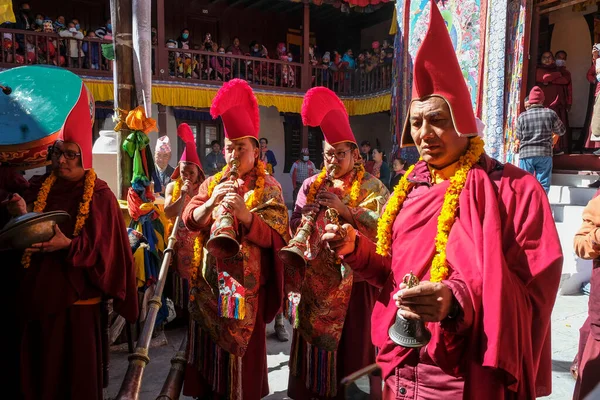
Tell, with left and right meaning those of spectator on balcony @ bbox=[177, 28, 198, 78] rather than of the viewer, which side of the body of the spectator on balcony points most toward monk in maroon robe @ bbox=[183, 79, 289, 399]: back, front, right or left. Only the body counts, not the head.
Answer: front

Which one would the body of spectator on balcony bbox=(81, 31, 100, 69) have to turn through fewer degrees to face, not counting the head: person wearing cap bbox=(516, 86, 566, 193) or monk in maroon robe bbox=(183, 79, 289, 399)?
the monk in maroon robe

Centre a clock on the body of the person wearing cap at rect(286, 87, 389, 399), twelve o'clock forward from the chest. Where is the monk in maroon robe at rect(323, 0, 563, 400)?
The monk in maroon robe is roughly at 10 o'clock from the person wearing cap.

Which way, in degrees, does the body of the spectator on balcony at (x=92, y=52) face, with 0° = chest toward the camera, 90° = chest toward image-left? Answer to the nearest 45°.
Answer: approximately 0°

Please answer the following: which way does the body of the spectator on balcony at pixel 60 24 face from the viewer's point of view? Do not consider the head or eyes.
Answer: toward the camera

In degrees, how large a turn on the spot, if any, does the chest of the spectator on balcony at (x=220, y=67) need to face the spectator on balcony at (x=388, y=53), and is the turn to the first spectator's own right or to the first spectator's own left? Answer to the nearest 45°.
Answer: approximately 90° to the first spectator's own left

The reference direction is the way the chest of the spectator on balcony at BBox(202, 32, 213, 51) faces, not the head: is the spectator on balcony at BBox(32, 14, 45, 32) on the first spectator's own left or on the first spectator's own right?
on the first spectator's own right

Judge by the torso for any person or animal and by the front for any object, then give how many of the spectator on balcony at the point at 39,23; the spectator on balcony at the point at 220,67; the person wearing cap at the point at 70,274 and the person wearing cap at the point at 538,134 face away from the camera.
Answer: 1

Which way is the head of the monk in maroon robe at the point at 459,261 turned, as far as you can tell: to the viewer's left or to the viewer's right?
to the viewer's left

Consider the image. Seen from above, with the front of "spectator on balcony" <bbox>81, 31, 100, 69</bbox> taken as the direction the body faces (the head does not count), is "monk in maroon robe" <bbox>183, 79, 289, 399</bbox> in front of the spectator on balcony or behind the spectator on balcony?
in front

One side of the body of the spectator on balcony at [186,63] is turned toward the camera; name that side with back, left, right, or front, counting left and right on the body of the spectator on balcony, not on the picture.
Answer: front

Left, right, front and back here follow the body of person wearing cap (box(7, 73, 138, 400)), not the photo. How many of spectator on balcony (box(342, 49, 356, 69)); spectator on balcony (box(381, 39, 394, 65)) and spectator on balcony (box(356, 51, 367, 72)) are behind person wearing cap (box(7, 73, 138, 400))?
3

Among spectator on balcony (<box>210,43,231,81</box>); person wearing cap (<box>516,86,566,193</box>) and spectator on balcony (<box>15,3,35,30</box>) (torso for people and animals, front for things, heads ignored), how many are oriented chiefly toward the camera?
2
